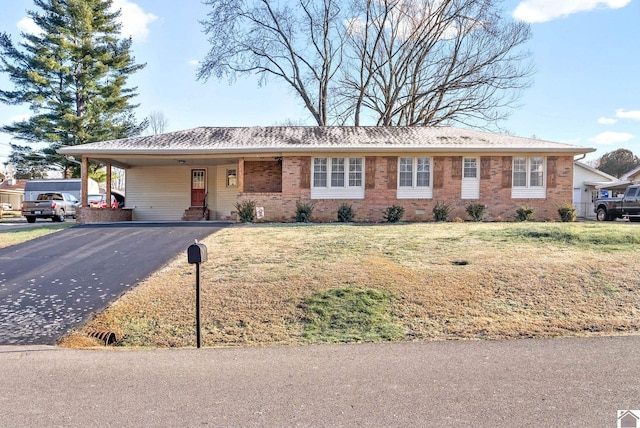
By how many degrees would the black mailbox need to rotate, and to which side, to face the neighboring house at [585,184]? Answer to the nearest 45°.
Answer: approximately 135° to its left

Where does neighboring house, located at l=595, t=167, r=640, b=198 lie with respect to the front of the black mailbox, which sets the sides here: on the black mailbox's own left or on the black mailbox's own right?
on the black mailbox's own left

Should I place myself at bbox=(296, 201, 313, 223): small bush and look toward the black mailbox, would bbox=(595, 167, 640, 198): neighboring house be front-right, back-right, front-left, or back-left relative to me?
back-left

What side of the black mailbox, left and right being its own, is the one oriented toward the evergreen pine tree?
back

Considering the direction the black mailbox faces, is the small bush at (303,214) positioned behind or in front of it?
behind

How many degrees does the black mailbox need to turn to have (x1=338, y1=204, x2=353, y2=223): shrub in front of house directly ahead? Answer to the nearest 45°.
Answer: approximately 135° to its left

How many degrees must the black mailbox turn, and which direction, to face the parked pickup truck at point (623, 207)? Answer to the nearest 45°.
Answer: approximately 135° to its left

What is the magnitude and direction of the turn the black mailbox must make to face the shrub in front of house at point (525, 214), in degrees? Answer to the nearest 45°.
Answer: approximately 135° to its left

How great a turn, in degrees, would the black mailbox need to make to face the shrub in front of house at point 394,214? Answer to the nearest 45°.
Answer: approximately 135° to its left

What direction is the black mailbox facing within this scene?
toward the camera
